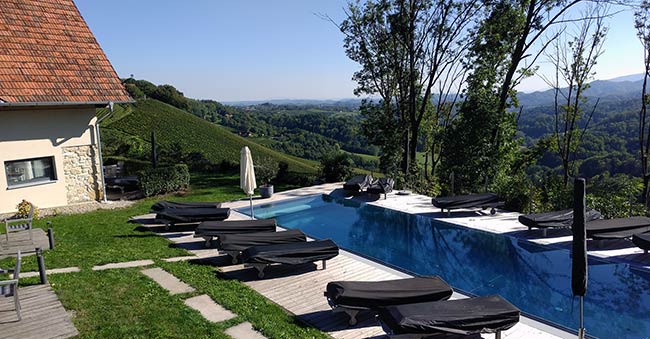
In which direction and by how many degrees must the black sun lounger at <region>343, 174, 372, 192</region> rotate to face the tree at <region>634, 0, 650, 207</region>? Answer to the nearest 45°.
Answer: approximately 135° to its left

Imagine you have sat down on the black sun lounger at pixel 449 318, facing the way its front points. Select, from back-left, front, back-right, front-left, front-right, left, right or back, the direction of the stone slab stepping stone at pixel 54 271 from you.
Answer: back

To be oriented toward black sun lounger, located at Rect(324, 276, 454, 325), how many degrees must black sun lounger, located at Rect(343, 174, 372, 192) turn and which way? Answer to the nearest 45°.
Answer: approximately 45° to its left

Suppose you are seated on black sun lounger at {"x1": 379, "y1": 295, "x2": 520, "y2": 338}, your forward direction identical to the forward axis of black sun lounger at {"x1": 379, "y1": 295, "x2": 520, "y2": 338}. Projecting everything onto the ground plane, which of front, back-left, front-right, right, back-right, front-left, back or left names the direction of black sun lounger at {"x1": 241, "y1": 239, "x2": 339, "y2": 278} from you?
back-left

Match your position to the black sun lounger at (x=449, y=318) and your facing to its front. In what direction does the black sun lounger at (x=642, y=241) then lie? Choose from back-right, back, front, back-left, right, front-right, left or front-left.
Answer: front-left

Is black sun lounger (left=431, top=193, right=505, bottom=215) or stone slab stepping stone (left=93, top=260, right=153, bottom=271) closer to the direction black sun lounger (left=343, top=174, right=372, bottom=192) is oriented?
the stone slab stepping stone

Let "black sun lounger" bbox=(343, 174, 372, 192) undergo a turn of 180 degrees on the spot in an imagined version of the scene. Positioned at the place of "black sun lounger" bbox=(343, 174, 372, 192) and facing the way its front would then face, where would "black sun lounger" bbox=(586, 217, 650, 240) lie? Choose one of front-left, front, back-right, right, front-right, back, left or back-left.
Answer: right

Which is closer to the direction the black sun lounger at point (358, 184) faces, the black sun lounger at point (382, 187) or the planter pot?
the planter pot

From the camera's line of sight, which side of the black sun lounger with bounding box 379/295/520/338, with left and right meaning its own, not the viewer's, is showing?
right

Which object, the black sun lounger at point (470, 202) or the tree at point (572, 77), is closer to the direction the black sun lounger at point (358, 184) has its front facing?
the black sun lounger

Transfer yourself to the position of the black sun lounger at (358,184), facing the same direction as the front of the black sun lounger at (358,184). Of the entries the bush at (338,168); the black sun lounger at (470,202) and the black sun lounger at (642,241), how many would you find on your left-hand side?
2

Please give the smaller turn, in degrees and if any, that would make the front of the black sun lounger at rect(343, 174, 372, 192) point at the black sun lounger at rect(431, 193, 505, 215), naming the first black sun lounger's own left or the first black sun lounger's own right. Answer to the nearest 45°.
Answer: approximately 90° to the first black sun lounger's own left

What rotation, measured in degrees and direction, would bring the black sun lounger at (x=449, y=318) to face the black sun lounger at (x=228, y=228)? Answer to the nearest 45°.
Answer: approximately 135° to its left
